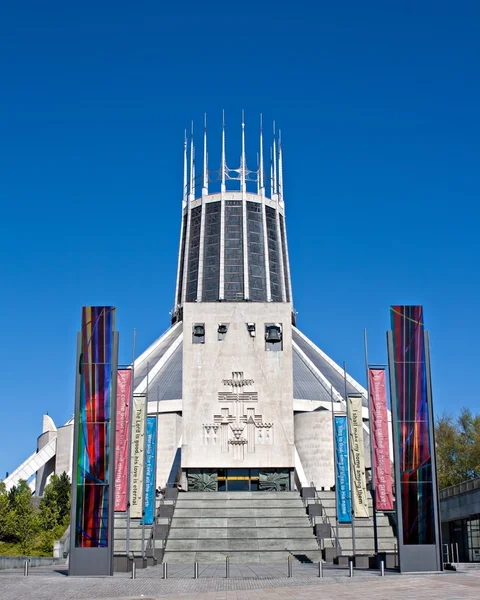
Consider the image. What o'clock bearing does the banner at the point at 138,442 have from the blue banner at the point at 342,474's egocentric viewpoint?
The banner is roughly at 2 o'clock from the blue banner.

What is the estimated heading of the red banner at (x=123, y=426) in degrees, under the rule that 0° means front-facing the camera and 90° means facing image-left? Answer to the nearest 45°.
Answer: approximately 0°

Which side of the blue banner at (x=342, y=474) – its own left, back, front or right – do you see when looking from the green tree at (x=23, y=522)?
right

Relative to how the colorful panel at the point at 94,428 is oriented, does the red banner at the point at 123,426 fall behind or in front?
behind

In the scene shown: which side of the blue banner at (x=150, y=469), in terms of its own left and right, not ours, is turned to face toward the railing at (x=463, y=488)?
left

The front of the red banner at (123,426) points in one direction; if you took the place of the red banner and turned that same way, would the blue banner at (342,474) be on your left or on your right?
on your left

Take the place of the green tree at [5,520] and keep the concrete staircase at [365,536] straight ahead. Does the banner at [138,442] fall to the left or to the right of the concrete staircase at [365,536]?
right
